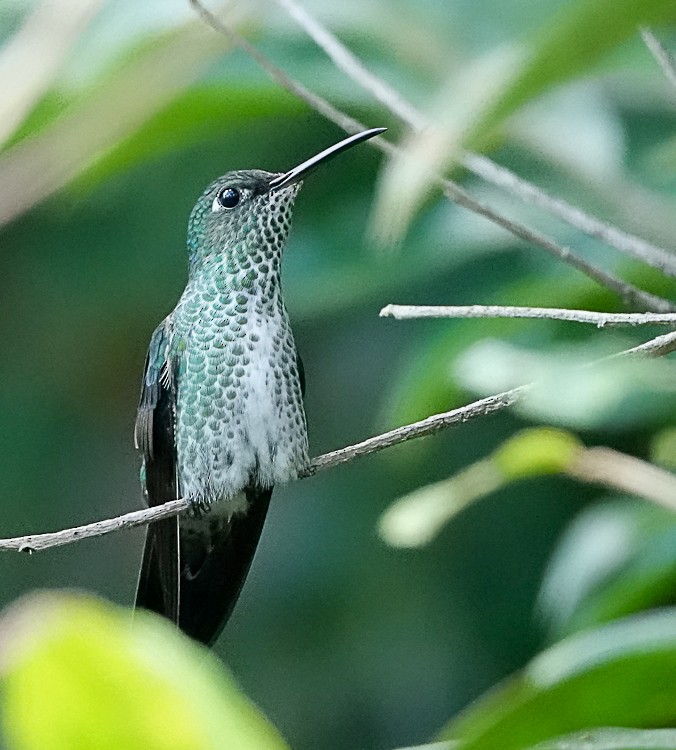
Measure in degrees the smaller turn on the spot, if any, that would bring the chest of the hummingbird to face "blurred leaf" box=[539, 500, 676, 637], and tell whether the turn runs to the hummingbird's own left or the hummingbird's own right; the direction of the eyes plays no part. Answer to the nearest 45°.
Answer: approximately 90° to the hummingbird's own left

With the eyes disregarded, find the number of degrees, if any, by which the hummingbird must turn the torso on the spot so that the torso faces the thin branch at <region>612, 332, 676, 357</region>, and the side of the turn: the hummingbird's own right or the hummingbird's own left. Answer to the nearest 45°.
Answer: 0° — it already faces it

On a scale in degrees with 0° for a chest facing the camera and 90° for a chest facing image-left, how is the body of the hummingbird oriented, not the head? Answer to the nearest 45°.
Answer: approximately 315°
